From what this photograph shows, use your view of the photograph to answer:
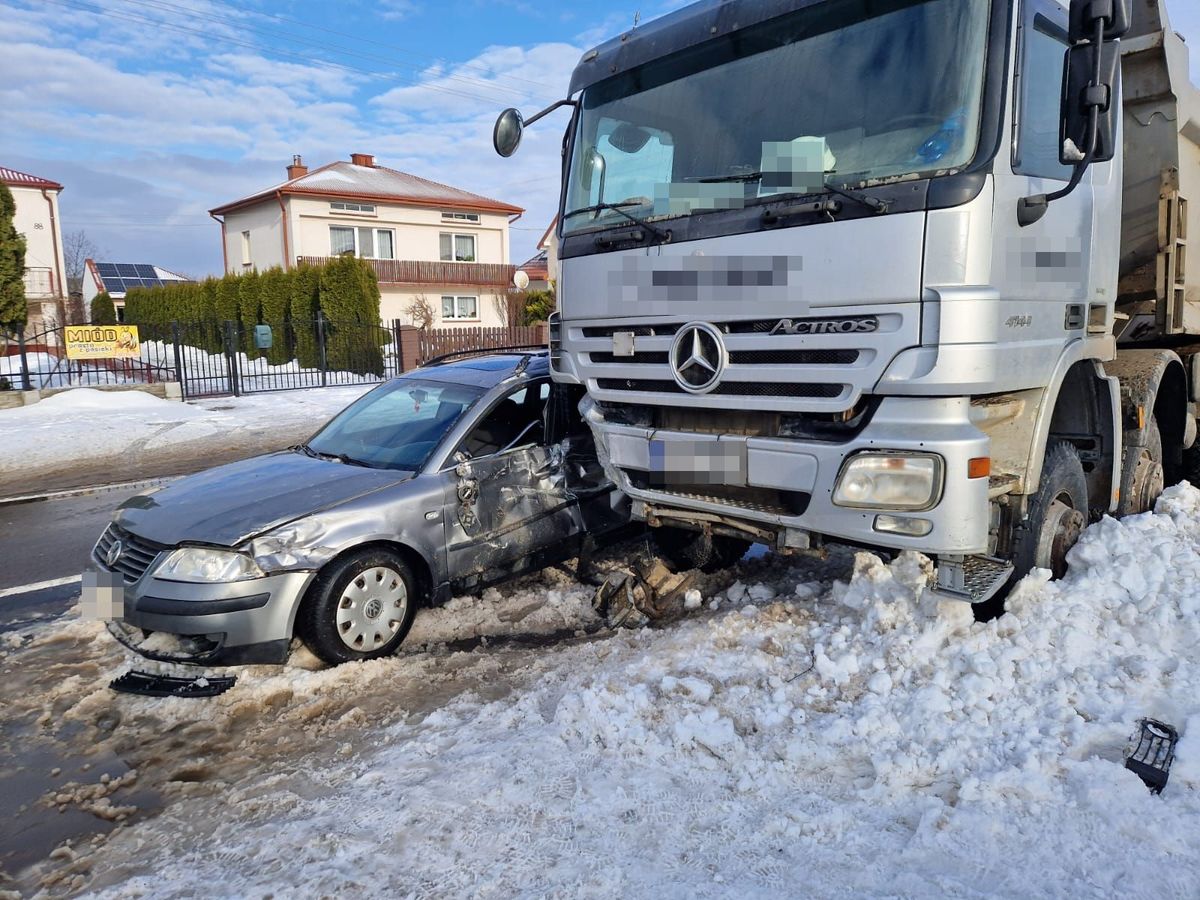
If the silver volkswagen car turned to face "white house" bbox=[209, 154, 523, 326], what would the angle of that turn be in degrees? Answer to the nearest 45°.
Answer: approximately 135° to its right

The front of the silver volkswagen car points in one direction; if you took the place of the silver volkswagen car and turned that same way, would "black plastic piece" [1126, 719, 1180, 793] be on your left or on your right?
on your left

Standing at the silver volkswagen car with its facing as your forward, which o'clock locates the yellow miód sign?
The yellow miód sign is roughly at 4 o'clock from the silver volkswagen car.

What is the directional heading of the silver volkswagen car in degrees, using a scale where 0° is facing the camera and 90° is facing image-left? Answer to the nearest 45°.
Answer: approximately 45°

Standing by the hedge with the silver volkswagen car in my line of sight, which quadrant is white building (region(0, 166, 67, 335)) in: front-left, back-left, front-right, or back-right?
back-right

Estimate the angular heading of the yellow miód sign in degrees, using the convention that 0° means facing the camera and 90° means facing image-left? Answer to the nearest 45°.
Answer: approximately 0°

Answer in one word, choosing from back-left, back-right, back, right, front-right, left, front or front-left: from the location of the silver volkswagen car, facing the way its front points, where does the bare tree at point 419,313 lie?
back-right
